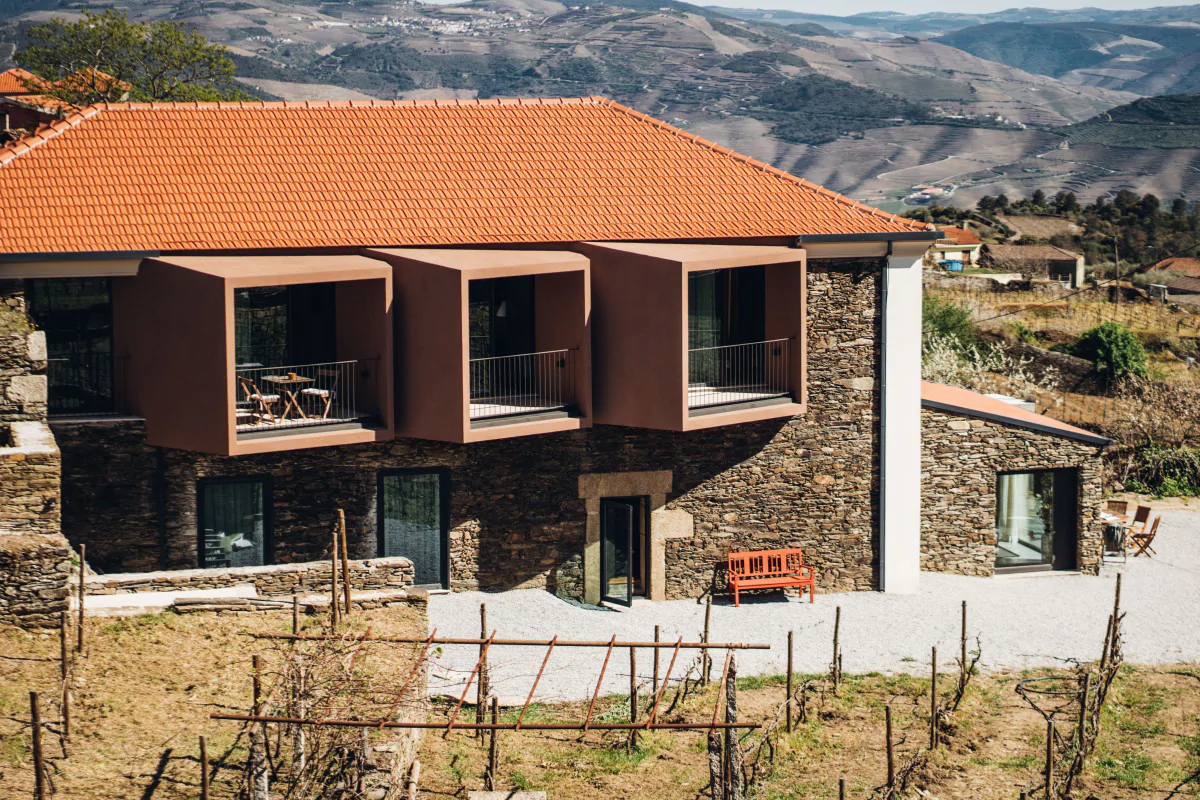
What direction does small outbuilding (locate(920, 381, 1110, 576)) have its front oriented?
toward the camera

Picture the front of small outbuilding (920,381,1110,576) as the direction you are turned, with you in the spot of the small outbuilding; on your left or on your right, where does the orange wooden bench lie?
on your right

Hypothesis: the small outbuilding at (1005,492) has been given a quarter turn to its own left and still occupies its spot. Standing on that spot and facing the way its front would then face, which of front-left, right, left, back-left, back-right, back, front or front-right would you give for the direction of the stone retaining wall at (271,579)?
back-right

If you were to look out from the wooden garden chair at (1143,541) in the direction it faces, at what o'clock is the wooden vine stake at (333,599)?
The wooden vine stake is roughly at 10 o'clock from the wooden garden chair.

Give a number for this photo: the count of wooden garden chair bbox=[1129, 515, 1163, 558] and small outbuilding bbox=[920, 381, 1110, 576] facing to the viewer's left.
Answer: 1

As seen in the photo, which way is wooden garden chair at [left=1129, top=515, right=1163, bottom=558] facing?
to the viewer's left

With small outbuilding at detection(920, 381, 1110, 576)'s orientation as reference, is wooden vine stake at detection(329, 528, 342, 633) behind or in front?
in front

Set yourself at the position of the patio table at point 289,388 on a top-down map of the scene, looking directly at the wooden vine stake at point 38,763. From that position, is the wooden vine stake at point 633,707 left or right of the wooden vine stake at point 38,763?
left

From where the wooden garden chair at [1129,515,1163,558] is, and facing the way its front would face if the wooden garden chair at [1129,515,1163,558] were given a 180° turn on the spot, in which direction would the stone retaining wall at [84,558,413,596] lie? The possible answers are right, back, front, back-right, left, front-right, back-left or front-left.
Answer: back-right

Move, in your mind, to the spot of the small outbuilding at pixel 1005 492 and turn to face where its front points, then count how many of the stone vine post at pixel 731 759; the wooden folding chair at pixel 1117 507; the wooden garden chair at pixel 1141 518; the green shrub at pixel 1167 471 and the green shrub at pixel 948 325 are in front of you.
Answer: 1

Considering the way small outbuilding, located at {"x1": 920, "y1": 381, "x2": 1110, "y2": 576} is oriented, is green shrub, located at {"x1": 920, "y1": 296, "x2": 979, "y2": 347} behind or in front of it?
behind

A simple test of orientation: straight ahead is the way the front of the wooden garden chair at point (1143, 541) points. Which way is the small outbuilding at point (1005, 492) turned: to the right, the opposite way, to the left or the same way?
to the left

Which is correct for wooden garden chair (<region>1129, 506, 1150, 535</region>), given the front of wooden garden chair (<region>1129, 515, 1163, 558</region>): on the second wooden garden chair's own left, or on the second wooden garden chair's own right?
on the second wooden garden chair's own right

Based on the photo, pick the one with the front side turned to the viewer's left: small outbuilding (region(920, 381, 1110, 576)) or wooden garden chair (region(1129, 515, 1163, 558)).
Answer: the wooden garden chair

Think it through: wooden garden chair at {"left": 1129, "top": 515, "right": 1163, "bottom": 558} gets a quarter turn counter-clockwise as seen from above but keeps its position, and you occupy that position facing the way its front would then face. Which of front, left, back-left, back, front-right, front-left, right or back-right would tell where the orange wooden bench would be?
front-right
